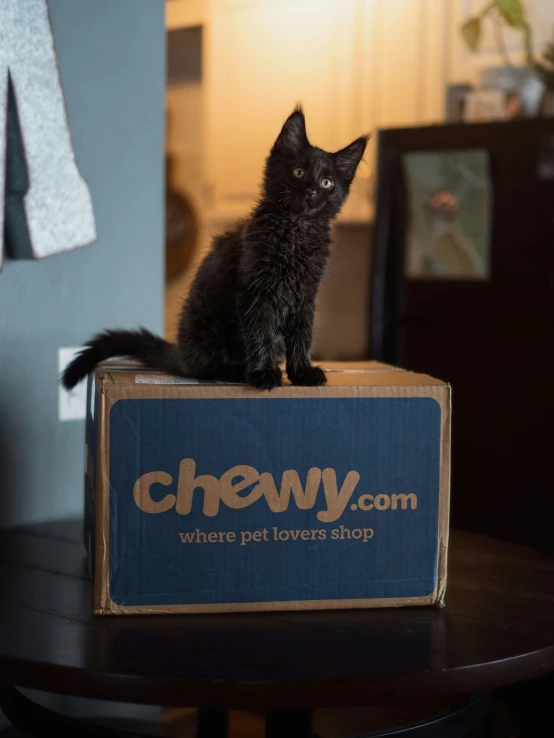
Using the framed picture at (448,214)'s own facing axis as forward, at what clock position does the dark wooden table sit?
The dark wooden table is roughly at 12 o'clock from the framed picture.

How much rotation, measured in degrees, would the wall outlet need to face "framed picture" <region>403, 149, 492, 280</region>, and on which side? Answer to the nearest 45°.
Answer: approximately 135° to its left

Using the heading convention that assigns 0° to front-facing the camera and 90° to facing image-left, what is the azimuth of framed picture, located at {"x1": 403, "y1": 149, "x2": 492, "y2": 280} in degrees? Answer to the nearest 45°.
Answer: approximately 0°

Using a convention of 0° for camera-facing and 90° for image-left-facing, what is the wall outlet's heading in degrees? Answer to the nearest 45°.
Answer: approximately 0°

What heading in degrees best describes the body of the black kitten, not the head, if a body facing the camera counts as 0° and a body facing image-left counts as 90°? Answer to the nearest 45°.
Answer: approximately 315°

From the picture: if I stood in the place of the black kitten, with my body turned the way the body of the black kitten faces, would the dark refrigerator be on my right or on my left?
on my left

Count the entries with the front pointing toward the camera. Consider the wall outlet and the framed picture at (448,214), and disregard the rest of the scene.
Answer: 2

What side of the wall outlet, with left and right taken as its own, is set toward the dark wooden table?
front

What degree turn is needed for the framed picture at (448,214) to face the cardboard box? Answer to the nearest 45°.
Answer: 0° — it already faces it

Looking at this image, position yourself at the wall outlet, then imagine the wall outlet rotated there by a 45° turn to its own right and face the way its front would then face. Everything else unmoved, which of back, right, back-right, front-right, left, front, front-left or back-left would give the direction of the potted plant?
back
